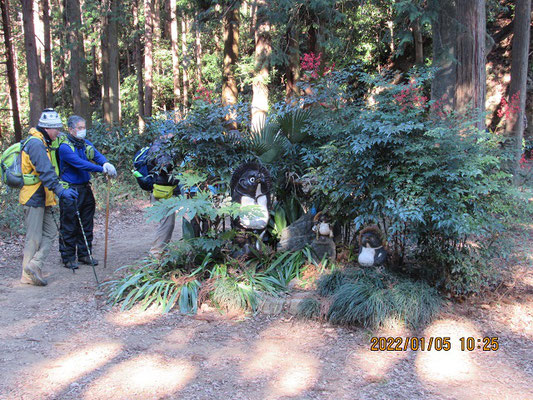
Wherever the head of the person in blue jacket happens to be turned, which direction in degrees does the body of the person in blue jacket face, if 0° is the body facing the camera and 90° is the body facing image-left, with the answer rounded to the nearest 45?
approximately 315°

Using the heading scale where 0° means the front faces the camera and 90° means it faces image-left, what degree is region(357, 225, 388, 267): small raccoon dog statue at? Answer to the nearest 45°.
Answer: approximately 45°

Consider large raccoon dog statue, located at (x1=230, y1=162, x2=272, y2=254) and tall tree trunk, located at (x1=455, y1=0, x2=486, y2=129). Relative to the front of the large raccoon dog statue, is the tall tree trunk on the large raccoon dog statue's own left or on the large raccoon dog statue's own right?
on the large raccoon dog statue's own left

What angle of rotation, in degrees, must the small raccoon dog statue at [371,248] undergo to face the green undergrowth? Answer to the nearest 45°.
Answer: approximately 45° to its right

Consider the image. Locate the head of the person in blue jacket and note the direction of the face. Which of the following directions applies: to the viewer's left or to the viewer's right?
to the viewer's right

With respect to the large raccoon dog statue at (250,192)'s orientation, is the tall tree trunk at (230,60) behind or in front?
behind

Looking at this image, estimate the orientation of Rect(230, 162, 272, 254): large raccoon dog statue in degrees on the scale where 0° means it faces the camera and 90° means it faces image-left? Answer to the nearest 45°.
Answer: approximately 315°

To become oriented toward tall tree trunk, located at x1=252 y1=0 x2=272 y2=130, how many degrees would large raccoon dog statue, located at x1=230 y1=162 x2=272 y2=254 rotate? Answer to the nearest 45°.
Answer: approximately 135° to its left

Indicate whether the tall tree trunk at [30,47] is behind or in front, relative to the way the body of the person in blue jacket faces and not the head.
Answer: behind
